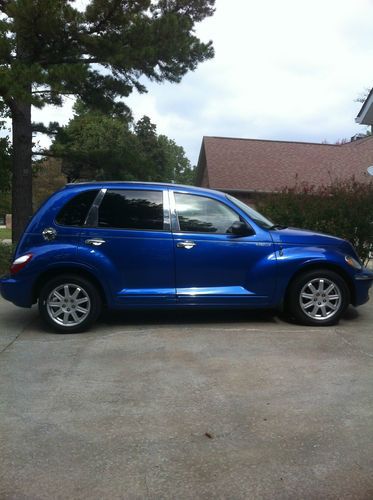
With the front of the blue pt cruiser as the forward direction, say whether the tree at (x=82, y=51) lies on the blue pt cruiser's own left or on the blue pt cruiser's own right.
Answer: on the blue pt cruiser's own left

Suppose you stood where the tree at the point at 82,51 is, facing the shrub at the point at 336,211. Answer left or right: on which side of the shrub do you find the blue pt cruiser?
right

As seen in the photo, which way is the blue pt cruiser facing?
to the viewer's right

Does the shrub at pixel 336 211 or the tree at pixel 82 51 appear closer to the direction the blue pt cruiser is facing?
the shrub

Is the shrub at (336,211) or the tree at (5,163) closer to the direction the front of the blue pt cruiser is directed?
the shrub

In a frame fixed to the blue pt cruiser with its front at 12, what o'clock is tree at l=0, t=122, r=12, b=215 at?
The tree is roughly at 8 o'clock from the blue pt cruiser.

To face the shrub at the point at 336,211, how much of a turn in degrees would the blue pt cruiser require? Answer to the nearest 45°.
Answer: approximately 45° to its left
